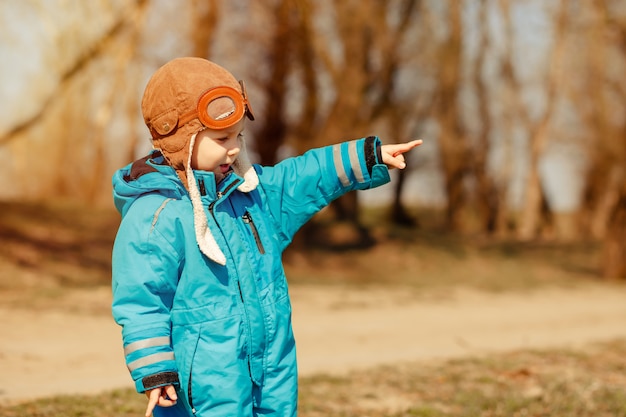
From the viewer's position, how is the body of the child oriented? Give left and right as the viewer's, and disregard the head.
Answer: facing the viewer and to the right of the viewer
